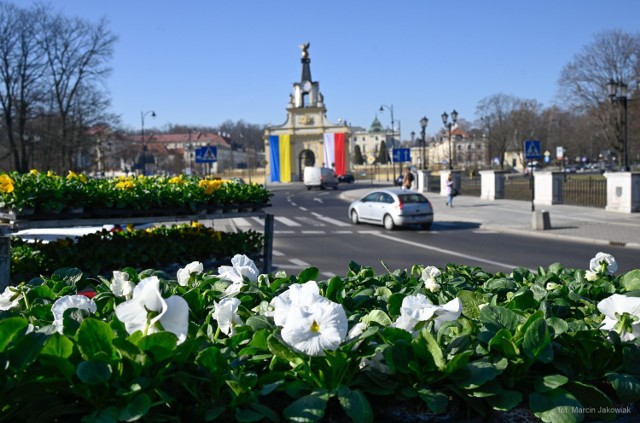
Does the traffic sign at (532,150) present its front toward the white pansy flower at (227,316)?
yes

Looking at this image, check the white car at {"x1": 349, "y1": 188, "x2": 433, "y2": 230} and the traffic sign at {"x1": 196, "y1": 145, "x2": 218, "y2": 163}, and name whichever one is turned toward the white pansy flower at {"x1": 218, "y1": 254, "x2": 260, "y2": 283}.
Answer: the traffic sign

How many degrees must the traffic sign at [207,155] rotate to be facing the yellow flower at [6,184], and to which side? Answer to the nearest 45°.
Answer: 0° — it already faces it

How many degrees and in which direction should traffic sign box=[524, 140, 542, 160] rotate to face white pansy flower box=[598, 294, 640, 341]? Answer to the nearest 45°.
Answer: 0° — it already faces it

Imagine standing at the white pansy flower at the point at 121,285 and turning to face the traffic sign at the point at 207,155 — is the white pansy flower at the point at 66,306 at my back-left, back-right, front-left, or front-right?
back-left

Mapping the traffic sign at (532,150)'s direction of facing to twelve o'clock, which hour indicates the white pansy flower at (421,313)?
The white pansy flower is roughly at 12 o'clock from the traffic sign.

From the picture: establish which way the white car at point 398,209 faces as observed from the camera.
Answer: facing away from the viewer and to the left of the viewer

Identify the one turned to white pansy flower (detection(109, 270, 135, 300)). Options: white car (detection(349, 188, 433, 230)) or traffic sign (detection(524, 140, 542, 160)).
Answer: the traffic sign

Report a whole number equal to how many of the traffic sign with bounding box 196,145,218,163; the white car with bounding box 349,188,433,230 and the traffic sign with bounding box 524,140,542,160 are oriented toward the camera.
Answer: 2

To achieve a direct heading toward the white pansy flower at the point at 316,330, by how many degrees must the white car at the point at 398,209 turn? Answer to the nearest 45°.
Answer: approximately 135° to its left

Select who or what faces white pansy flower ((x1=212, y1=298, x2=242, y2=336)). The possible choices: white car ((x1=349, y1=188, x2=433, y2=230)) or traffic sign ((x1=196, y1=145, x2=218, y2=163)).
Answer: the traffic sign
